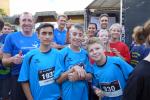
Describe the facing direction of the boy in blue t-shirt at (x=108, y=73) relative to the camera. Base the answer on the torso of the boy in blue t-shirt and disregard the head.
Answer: toward the camera

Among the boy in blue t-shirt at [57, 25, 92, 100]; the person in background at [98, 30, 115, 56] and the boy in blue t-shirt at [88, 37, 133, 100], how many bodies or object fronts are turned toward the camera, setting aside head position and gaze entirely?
3

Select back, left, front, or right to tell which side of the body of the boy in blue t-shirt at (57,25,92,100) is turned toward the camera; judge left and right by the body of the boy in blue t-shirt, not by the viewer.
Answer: front

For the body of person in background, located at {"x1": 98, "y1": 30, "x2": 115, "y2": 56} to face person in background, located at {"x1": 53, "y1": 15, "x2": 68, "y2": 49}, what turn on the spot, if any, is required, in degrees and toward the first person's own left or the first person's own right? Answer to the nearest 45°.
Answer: approximately 135° to the first person's own right

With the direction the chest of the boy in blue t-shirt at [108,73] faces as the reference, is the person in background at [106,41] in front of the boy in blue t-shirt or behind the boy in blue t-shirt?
behind

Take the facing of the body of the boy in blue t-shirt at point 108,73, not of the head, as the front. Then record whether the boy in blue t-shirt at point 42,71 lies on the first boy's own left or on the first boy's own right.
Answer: on the first boy's own right

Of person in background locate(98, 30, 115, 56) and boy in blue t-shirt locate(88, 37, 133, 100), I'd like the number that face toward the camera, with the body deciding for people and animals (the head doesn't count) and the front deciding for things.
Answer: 2

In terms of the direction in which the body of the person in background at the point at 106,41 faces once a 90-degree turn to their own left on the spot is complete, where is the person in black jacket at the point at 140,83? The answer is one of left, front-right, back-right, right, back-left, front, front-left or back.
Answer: right

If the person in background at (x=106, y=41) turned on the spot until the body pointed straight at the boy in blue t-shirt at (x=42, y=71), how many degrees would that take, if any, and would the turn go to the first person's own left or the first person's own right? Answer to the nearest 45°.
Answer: approximately 45° to the first person's own right
